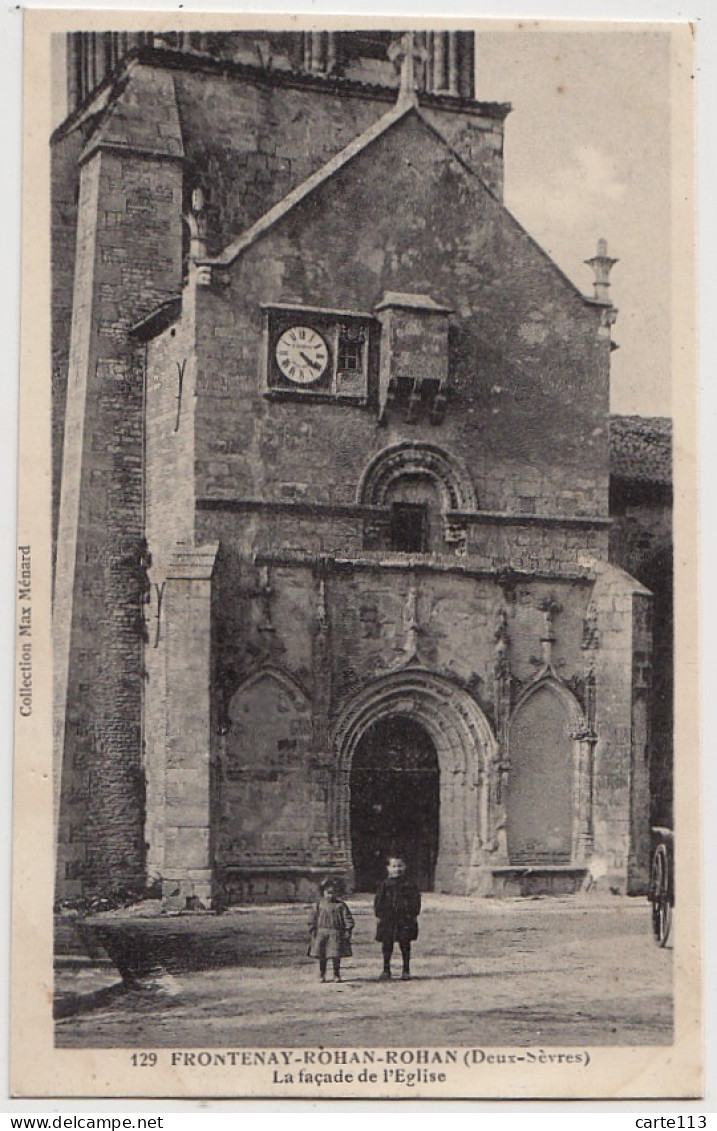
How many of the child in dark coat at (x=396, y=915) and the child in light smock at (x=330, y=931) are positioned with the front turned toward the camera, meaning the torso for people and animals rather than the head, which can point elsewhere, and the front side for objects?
2

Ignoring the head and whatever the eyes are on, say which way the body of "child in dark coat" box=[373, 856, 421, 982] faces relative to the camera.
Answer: toward the camera

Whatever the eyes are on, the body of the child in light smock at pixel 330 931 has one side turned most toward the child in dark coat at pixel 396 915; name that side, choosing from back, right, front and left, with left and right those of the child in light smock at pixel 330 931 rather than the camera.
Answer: left

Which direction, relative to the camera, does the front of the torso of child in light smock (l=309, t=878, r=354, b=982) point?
toward the camera

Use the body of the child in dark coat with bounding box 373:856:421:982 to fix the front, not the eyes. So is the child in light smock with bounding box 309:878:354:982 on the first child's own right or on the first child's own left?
on the first child's own right
